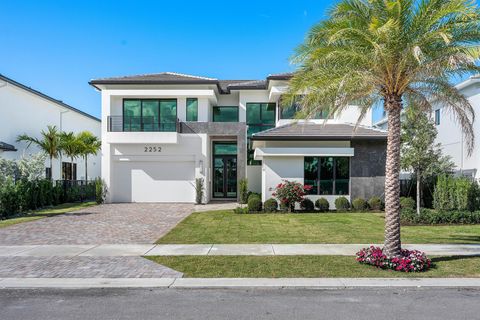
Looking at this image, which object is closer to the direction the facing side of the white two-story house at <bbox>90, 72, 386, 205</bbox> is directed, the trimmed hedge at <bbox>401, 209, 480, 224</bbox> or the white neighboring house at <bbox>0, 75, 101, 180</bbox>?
the trimmed hedge

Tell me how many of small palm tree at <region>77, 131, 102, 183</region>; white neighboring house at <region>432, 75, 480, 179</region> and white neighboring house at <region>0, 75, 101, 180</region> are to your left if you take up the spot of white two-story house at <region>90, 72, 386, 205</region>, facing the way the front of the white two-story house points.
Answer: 1

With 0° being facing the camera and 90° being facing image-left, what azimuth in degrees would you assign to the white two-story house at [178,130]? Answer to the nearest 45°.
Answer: approximately 0°

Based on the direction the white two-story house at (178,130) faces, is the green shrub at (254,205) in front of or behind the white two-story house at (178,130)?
in front

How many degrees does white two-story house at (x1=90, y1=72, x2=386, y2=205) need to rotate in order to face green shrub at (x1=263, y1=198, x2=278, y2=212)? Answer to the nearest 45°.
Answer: approximately 45° to its left

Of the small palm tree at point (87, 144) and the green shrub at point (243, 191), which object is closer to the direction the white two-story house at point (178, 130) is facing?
the green shrub

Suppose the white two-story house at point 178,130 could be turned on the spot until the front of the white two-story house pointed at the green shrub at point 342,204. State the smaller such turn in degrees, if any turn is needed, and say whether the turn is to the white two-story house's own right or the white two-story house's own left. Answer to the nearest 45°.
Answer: approximately 45° to the white two-story house's own left

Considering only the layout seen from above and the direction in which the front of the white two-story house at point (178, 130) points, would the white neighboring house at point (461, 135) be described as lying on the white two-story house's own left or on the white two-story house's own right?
on the white two-story house's own left
